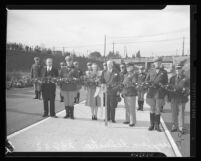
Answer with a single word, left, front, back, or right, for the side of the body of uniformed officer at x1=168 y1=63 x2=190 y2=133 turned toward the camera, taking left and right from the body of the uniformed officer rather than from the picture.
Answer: front

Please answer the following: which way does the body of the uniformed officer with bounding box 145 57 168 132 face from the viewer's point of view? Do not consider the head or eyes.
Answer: toward the camera

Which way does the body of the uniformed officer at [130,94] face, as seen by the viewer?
toward the camera

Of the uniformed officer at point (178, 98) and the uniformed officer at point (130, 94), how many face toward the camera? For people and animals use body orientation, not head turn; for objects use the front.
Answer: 2
